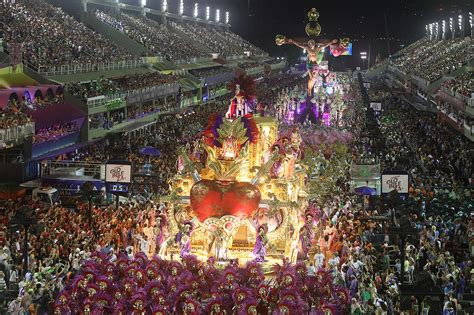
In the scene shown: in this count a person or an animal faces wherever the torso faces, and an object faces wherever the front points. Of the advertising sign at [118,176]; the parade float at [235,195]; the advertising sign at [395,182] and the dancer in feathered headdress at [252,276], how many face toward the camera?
4

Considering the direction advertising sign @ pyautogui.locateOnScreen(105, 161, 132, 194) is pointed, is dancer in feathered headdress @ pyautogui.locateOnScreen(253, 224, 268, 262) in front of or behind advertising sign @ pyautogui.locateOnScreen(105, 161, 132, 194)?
in front

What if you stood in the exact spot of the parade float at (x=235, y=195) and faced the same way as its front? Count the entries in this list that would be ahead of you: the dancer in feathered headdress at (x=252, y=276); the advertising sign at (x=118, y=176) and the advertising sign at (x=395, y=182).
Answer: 1

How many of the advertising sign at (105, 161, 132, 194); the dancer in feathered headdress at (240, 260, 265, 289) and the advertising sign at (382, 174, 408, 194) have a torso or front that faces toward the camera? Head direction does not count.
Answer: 3

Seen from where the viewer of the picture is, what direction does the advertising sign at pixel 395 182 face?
facing the viewer

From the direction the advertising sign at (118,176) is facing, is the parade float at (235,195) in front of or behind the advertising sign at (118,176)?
in front

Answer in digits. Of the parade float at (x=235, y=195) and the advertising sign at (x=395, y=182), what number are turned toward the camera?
2

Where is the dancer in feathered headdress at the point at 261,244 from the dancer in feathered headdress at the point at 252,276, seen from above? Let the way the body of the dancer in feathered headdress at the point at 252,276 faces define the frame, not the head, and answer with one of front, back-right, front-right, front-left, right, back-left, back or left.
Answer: back

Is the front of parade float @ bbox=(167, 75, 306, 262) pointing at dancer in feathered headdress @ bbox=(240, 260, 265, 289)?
yes

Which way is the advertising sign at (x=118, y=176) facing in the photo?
toward the camera

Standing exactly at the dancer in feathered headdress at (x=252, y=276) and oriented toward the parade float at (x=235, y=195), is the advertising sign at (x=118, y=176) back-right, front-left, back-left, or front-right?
front-left

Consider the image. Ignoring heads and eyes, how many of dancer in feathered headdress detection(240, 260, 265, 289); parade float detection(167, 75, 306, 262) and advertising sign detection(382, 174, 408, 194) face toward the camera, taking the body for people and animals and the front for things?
3

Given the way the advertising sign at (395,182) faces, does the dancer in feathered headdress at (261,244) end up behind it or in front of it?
in front
